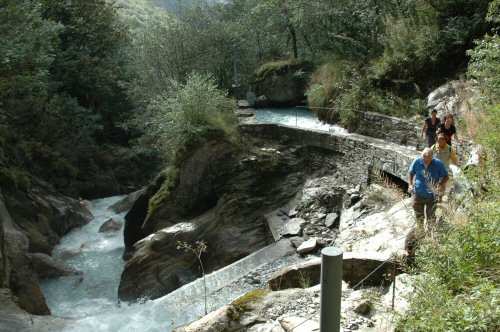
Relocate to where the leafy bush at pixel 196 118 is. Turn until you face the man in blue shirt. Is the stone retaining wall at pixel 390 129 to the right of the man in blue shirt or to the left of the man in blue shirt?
left

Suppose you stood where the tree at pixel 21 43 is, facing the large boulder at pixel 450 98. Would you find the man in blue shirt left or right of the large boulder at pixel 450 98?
right

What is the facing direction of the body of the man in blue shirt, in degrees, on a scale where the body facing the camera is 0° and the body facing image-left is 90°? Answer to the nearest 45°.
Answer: approximately 0°

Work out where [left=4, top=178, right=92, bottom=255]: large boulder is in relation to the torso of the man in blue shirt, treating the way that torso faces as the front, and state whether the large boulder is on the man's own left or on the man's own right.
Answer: on the man's own right

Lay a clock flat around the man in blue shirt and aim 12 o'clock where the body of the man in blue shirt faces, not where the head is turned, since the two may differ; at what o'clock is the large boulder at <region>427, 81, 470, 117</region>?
The large boulder is roughly at 6 o'clock from the man in blue shirt.

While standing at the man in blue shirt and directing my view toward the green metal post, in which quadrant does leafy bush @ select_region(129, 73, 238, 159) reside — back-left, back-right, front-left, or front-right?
back-right

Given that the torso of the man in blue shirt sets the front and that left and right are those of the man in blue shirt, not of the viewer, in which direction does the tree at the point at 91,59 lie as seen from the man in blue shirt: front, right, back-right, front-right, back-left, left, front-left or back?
back-right

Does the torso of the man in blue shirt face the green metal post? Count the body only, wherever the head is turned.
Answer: yes
